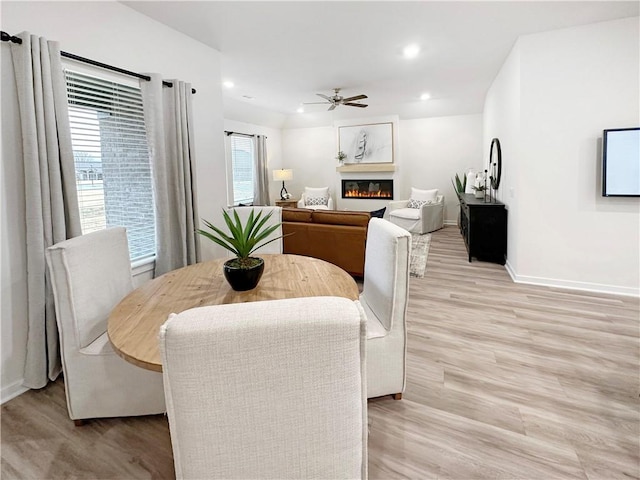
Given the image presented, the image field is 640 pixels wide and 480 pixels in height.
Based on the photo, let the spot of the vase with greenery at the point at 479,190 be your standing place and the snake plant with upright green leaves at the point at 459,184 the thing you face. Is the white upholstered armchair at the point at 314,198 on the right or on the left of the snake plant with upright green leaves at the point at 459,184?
left

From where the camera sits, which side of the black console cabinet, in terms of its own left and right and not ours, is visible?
left

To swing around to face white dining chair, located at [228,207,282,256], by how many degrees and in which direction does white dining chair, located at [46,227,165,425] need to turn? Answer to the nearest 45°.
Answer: approximately 90° to its left

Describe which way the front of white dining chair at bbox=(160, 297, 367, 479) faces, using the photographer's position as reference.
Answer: facing away from the viewer

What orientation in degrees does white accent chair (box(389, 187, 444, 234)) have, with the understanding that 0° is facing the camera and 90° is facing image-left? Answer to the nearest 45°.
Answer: approximately 45°

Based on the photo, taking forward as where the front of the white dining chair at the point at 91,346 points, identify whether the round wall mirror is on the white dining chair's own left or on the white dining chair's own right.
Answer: on the white dining chair's own left

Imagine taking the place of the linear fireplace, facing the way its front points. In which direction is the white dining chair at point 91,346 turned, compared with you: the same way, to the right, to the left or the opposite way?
to the left

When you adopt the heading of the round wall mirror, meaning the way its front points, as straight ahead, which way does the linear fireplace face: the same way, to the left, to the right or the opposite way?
to the left
